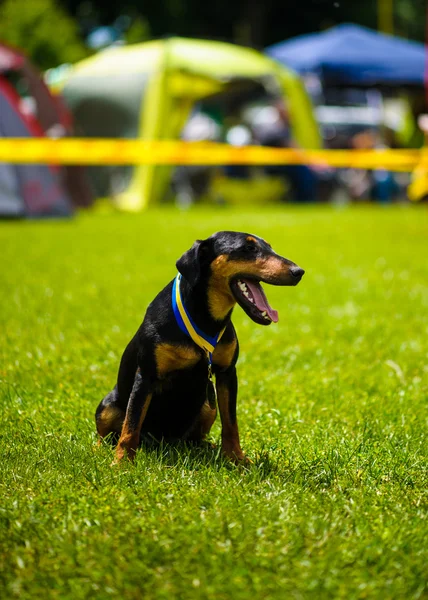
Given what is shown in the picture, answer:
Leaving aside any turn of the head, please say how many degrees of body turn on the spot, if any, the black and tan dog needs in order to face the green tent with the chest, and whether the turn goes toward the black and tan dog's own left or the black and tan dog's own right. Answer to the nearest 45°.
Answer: approximately 135° to the black and tan dog's own left

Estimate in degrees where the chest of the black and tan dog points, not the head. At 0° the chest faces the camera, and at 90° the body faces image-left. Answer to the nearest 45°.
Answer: approximately 315°

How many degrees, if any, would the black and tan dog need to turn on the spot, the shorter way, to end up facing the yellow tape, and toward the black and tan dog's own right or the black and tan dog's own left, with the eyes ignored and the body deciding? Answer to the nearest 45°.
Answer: approximately 135° to the black and tan dog's own left

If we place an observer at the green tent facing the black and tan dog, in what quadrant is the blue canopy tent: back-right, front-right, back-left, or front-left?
back-left

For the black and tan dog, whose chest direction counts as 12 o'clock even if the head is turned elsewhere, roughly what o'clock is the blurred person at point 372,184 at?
The blurred person is roughly at 8 o'clock from the black and tan dog.

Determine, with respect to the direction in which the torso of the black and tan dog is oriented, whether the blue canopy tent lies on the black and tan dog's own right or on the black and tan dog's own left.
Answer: on the black and tan dog's own left
